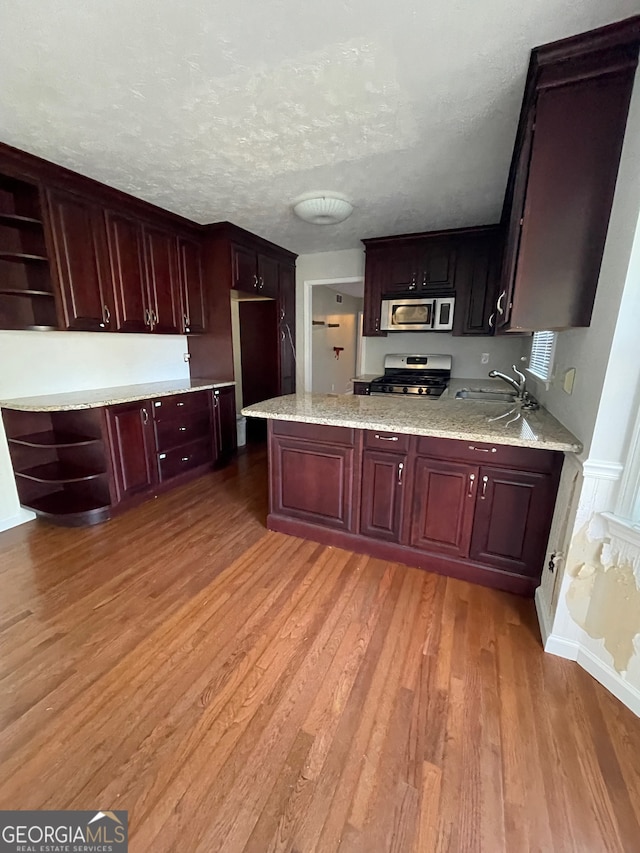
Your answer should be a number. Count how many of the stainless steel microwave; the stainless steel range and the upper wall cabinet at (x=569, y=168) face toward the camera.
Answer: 2

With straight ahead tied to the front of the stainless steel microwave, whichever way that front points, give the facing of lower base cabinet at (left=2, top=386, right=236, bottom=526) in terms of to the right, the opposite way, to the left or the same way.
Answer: to the left

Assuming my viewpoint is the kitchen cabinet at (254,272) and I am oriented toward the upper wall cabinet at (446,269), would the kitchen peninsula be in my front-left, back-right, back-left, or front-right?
front-right

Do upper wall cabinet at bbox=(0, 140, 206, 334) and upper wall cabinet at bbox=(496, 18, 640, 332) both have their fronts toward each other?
yes

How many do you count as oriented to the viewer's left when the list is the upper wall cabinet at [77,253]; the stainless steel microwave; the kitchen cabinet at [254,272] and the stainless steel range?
0

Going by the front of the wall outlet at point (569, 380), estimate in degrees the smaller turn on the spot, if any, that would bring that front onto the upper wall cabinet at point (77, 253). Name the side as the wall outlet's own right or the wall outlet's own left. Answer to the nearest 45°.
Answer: approximately 45° to the wall outlet's own right

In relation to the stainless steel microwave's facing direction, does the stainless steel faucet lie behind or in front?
in front

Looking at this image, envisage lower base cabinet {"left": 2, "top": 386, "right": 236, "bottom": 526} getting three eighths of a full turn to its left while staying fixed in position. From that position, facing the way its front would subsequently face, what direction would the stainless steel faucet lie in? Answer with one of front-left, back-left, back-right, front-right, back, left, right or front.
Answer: back-right

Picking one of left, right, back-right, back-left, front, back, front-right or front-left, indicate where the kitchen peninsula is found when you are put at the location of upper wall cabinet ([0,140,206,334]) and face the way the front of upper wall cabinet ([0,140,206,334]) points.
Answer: front

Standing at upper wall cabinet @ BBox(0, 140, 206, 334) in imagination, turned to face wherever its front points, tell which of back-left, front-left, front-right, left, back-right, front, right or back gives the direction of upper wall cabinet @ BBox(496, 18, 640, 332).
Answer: front

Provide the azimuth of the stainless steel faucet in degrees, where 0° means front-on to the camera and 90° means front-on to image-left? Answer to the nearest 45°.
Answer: approximately 90°

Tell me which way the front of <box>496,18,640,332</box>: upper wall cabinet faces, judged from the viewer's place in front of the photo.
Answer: facing to the left of the viewer

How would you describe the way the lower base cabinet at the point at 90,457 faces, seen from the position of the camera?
facing the viewer and to the right of the viewer

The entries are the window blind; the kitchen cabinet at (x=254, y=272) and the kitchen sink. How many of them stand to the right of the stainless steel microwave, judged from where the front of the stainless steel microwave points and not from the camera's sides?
1

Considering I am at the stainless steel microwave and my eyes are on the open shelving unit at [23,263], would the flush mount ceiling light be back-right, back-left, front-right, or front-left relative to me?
front-left

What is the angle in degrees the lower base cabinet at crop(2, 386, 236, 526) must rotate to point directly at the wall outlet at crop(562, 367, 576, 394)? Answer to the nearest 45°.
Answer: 0° — it already faces it

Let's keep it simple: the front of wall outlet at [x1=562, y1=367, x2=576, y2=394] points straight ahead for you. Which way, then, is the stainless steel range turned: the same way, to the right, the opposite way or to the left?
to the left
